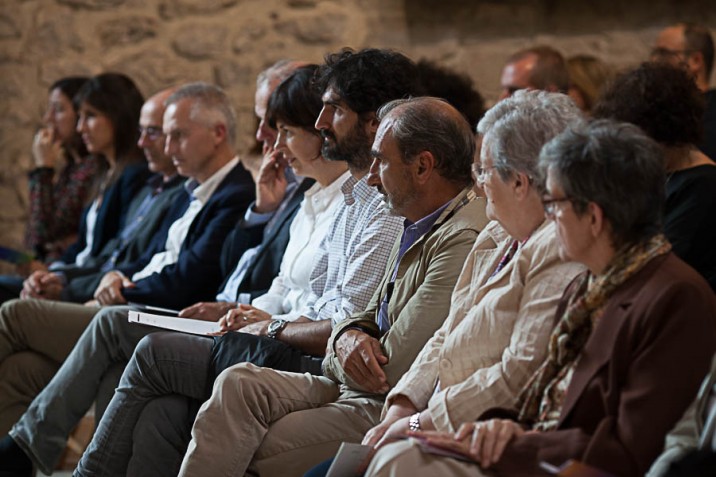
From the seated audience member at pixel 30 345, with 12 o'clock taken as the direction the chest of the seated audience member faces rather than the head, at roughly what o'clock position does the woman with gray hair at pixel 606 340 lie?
The woman with gray hair is roughly at 8 o'clock from the seated audience member.

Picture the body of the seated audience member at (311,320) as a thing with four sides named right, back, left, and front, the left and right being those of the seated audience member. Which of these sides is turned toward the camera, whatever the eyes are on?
left

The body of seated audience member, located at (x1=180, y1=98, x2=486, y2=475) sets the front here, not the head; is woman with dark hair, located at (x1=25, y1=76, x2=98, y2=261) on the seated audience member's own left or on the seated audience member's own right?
on the seated audience member's own right

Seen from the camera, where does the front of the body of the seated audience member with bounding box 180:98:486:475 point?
to the viewer's left

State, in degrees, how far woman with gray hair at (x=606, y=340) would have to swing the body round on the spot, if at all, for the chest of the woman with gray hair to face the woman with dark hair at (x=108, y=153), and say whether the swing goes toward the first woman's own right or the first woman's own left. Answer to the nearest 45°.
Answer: approximately 45° to the first woman's own right

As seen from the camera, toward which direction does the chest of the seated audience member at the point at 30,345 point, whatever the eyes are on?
to the viewer's left

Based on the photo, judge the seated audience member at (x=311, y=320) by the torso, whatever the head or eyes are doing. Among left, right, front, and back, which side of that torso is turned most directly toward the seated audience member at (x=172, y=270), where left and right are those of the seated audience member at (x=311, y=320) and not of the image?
right

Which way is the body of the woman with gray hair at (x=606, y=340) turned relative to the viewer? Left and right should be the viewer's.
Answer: facing to the left of the viewer

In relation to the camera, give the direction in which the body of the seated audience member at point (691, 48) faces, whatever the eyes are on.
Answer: to the viewer's left
